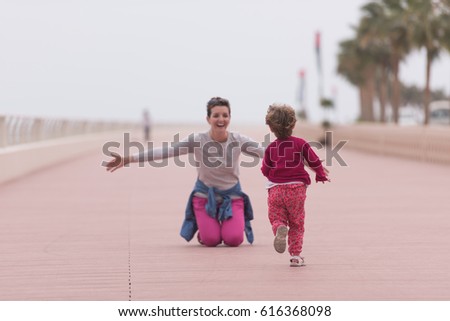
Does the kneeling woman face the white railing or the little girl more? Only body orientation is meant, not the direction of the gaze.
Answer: the little girl

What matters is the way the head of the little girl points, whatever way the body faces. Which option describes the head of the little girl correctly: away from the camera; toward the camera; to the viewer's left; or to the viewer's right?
away from the camera

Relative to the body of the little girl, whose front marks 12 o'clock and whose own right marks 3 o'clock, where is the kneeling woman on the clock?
The kneeling woman is roughly at 11 o'clock from the little girl.

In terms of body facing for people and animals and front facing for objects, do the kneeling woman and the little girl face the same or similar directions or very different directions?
very different directions

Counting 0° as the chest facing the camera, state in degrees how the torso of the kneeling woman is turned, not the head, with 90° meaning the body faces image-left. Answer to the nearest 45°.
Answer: approximately 0°

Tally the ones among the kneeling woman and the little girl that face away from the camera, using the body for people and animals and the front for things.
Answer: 1

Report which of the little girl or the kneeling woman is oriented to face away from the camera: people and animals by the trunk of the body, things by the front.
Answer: the little girl

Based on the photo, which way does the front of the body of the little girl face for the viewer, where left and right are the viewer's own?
facing away from the viewer
